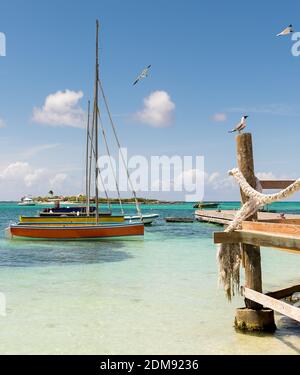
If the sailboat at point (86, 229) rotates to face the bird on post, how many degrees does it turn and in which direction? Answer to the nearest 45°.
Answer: approximately 90° to its right

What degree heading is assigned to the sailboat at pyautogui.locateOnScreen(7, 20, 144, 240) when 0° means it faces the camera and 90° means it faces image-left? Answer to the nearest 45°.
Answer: approximately 270°

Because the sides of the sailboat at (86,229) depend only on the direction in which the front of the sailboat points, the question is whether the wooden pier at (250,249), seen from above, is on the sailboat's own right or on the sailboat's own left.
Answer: on the sailboat's own right
